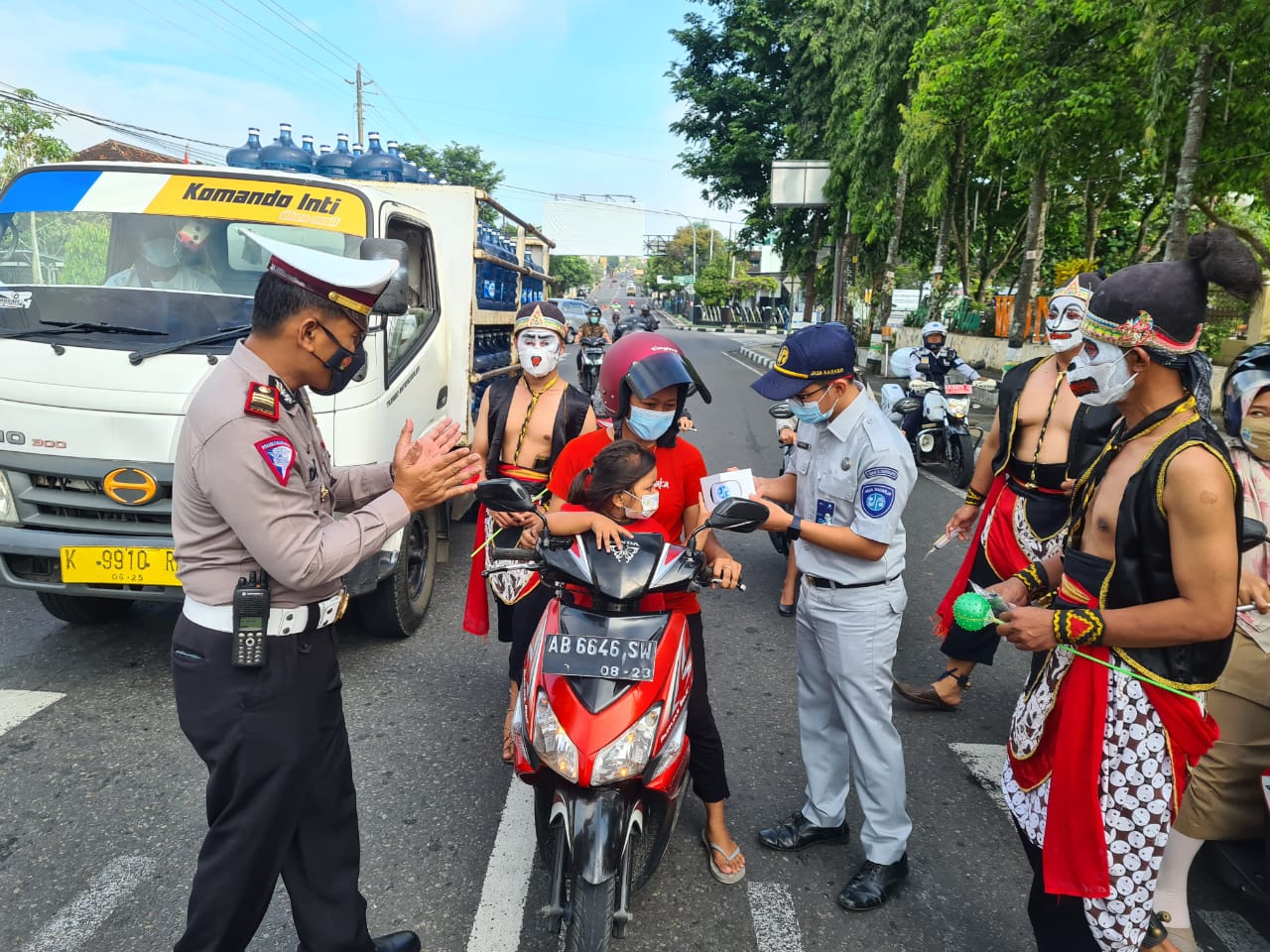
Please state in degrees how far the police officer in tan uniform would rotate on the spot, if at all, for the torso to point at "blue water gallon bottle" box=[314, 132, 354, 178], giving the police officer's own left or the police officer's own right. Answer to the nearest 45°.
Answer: approximately 90° to the police officer's own left

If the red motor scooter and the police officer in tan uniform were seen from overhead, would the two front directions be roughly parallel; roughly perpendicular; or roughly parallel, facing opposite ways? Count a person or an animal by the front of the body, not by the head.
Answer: roughly perpendicular

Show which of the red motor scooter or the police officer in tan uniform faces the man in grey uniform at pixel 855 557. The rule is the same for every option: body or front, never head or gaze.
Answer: the police officer in tan uniform

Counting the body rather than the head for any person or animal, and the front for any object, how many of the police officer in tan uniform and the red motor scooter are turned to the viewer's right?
1

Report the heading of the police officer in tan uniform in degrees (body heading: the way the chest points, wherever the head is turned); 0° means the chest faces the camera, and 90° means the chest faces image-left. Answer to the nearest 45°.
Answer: approximately 270°

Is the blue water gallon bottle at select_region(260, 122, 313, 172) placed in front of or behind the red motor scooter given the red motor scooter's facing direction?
behind

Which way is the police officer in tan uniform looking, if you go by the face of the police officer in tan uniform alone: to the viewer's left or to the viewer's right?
to the viewer's right

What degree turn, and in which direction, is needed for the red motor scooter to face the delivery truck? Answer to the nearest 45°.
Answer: approximately 135° to its right

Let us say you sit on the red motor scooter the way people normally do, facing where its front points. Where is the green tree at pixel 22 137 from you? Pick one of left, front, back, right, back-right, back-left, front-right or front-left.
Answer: back-right

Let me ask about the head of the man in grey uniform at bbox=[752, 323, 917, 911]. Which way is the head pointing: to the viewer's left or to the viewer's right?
to the viewer's left

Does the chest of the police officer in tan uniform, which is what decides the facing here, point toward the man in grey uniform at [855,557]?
yes

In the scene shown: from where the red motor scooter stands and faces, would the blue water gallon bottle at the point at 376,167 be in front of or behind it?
behind

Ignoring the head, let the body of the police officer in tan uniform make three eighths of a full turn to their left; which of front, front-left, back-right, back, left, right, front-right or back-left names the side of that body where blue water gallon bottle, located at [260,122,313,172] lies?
front-right

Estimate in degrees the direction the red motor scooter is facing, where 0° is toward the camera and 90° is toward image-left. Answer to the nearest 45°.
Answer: approximately 0°

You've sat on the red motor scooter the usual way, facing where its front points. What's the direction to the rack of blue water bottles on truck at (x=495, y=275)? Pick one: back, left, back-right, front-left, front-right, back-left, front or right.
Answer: back

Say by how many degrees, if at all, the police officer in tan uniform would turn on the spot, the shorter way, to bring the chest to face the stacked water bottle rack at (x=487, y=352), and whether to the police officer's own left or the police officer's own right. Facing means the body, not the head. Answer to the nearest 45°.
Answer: approximately 90° to the police officer's own left
